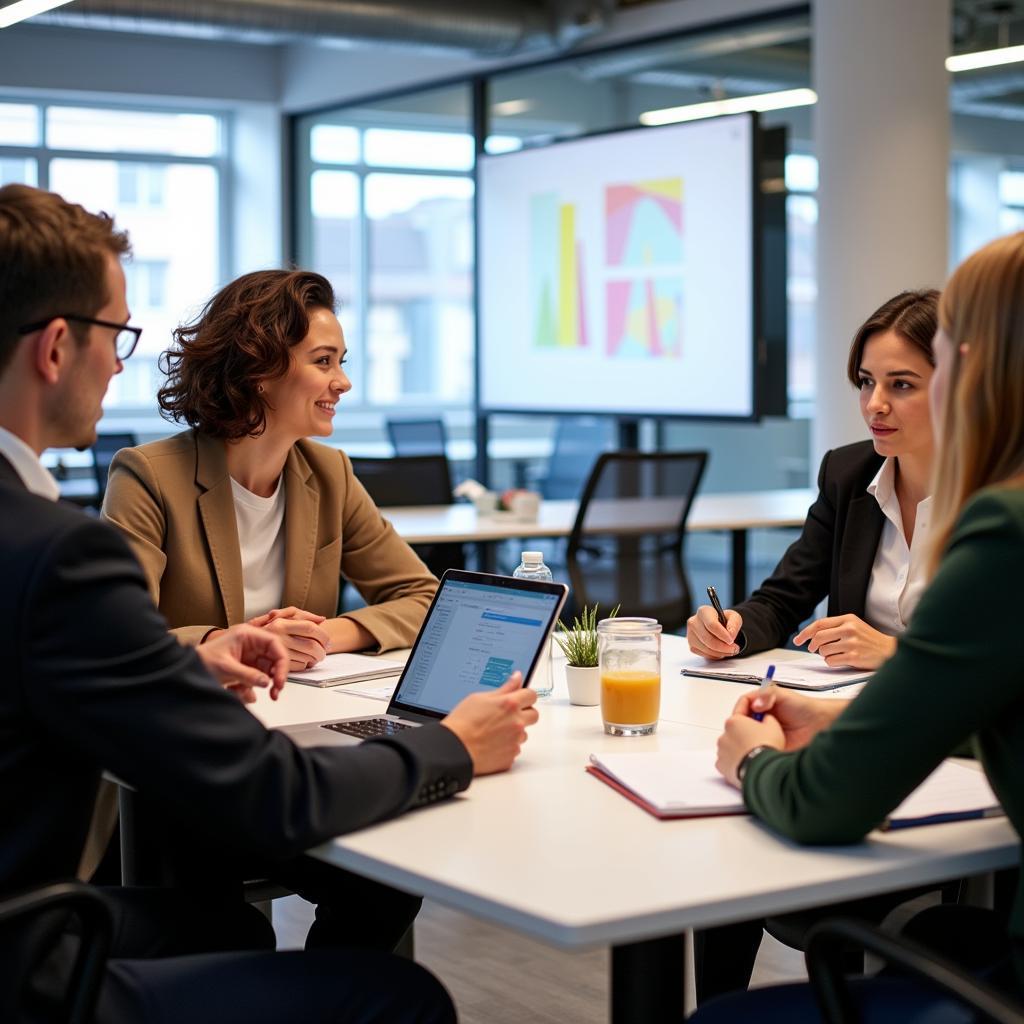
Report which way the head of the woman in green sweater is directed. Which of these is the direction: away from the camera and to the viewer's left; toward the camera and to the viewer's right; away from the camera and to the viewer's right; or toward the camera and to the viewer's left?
away from the camera and to the viewer's left

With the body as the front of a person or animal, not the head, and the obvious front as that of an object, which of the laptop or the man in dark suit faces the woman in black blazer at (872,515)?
the man in dark suit

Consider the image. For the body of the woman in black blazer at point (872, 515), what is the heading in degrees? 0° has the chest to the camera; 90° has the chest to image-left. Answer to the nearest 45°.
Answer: approximately 45°

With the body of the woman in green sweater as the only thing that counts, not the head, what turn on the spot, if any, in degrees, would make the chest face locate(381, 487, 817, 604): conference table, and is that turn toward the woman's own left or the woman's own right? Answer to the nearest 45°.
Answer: approximately 45° to the woman's own right

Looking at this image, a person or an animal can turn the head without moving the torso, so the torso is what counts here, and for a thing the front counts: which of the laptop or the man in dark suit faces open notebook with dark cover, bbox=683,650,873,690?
the man in dark suit

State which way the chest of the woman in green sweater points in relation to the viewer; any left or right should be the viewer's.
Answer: facing away from the viewer and to the left of the viewer

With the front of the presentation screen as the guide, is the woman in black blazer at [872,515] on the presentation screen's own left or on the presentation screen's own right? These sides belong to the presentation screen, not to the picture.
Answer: on the presentation screen's own left

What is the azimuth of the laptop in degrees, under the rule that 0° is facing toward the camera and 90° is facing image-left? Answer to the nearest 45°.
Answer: approximately 45°

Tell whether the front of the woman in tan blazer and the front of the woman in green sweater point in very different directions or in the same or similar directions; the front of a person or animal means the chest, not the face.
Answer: very different directions
